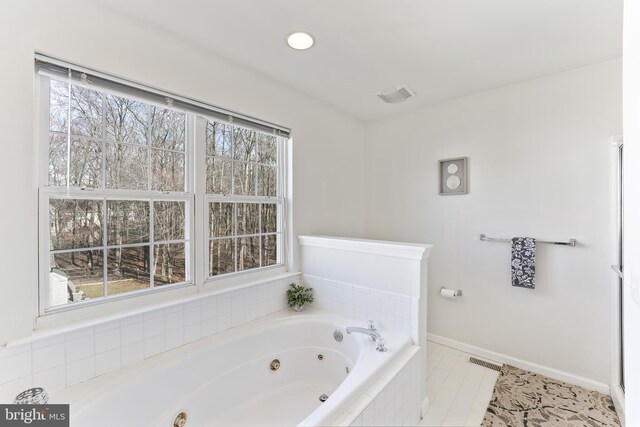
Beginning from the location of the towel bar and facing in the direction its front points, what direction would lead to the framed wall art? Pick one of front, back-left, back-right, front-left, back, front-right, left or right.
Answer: right

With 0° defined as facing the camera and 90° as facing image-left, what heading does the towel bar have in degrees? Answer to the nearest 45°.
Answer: approximately 0°

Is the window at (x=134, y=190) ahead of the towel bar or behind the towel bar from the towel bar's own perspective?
ahead

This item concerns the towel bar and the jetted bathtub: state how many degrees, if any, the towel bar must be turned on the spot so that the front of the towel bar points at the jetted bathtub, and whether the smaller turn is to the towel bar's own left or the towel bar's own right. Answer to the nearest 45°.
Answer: approximately 45° to the towel bar's own right

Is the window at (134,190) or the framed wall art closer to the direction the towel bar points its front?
the window

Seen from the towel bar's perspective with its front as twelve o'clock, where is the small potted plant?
The small potted plant is roughly at 2 o'clock from the towel bar.

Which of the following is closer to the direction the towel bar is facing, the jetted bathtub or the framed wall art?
the jetted bathtub

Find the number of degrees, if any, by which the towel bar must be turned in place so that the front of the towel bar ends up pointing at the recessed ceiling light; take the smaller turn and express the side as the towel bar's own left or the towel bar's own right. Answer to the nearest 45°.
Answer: approximately 45° to the towel bar's own right
